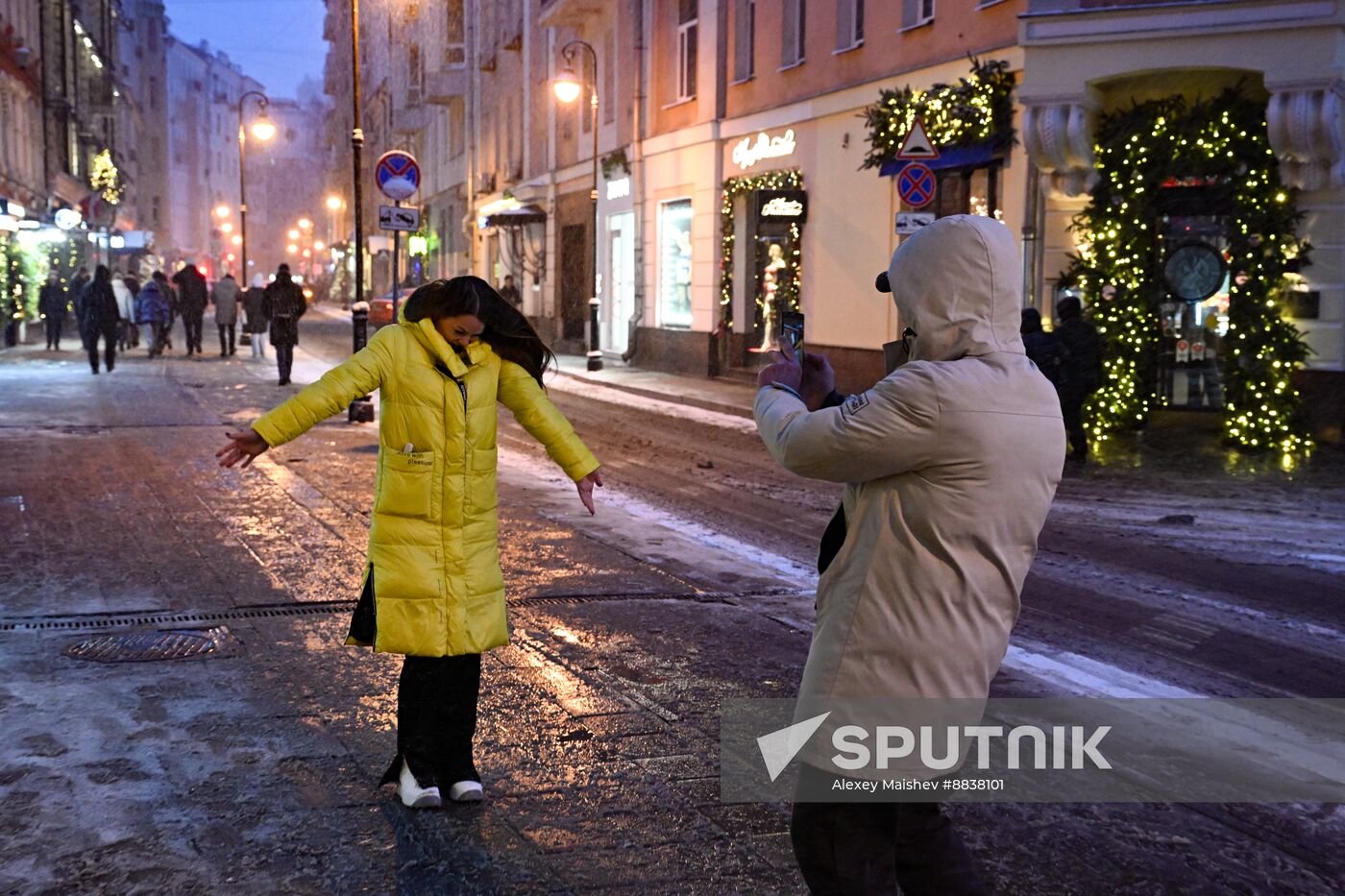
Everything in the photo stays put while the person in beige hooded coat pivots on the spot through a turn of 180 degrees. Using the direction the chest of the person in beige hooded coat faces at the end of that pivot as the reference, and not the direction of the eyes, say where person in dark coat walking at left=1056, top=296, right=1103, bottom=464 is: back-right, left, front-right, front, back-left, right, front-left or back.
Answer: back-left

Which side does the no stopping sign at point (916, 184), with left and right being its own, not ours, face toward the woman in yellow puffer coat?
front

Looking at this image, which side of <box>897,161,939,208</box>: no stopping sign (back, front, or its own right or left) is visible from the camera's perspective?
front

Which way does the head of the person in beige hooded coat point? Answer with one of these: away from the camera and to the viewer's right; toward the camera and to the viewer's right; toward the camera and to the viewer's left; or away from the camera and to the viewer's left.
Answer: away from the camera and to the viewer's left

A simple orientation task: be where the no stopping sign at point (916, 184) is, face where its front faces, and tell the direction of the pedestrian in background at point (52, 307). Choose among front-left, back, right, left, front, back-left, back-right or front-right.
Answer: back-right

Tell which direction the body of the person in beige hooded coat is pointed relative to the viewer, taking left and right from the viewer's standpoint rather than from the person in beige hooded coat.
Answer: facing away from the viewer and to the left of the viewer

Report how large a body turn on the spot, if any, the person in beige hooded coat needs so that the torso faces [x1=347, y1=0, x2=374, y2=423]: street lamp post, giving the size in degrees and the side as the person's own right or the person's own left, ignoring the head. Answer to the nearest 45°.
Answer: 0° — they already face it

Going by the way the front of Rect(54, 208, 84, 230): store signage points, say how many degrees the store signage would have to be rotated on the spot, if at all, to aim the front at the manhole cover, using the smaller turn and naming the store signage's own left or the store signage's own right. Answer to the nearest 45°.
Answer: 0° — it already faces it

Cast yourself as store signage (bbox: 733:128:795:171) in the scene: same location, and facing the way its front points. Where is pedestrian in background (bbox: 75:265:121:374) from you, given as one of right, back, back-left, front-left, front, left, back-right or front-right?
front-right

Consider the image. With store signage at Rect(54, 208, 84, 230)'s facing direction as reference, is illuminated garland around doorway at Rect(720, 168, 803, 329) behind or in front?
in front
